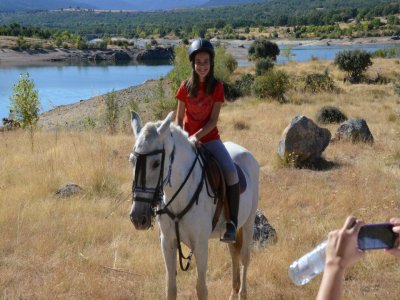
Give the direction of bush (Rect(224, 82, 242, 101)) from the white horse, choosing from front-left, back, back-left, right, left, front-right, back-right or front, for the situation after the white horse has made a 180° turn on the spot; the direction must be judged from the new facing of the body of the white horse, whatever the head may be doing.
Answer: front-left

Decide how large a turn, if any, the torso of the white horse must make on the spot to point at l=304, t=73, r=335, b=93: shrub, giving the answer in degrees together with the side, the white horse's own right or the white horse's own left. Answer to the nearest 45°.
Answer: approximately 135° to the white horse's own right

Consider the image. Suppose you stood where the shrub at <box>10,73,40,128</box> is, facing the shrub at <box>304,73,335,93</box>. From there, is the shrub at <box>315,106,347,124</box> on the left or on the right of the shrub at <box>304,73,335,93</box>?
right

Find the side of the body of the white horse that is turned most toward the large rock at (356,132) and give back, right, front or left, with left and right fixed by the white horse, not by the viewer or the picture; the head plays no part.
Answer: back

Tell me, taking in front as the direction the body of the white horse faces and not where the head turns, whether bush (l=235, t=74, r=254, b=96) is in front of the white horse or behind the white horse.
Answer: behind

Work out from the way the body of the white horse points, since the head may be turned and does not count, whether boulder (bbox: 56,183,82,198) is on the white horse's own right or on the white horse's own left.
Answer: on the white horse's own right

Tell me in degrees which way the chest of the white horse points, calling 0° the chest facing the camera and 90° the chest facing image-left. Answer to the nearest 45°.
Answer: approximately 45°

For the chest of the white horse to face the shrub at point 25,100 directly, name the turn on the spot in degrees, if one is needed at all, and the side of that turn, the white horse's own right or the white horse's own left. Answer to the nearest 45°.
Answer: approximately 90° to the white horse's own right

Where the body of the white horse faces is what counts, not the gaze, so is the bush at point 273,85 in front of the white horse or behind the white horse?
behind

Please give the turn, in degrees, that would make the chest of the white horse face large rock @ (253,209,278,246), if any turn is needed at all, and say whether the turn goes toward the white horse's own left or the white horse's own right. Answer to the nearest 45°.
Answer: approximately 180°

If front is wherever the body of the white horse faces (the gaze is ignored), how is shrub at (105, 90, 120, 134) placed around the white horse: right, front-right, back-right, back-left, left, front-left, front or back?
back-right
